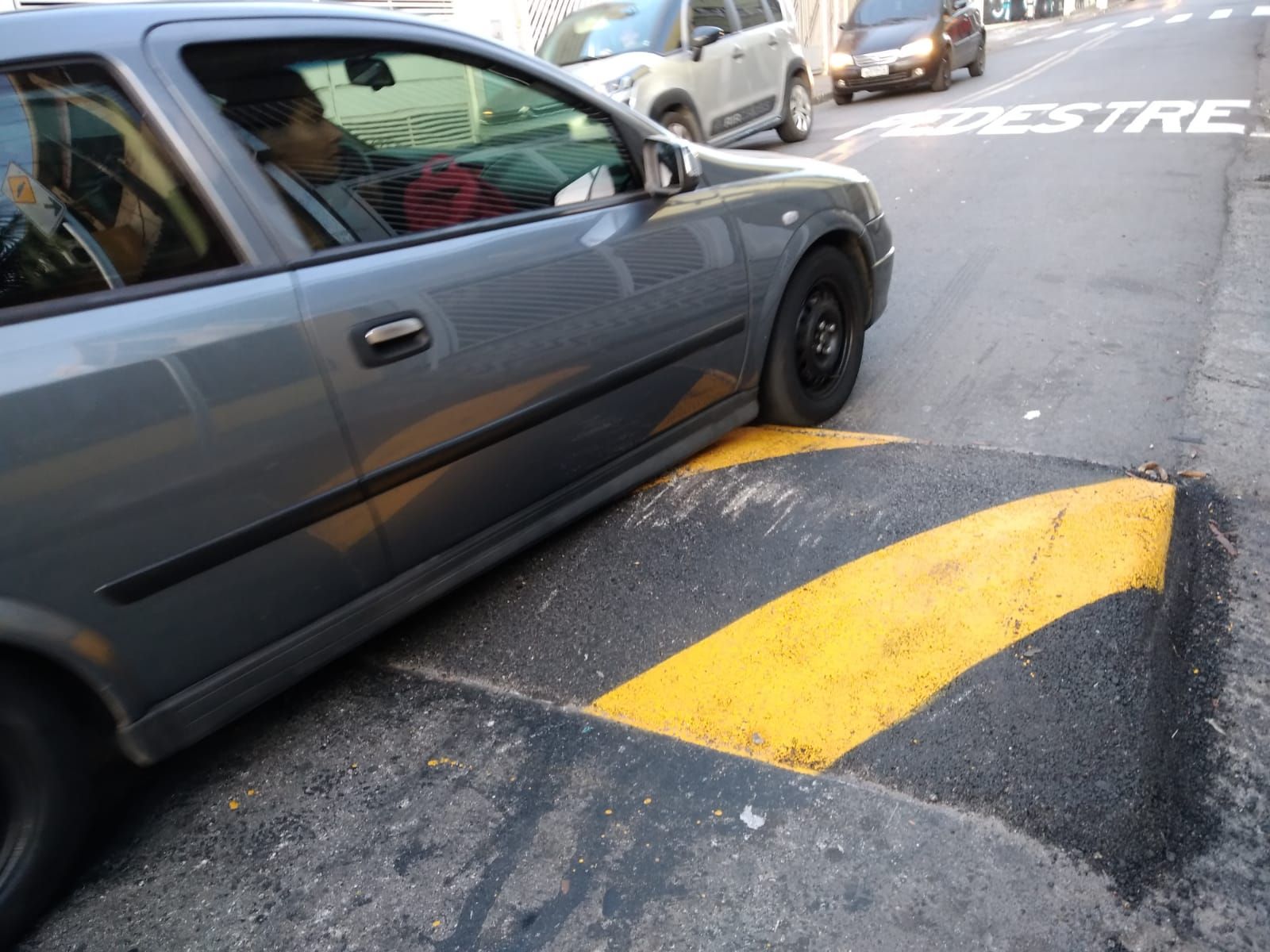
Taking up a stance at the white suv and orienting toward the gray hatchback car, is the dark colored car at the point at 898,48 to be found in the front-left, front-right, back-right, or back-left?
back-left

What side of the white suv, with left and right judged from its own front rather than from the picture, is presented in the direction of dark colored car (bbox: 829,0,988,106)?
back

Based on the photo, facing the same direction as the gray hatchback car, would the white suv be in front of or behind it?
in front

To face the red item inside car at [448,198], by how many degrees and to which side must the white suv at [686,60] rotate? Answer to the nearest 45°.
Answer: approximately 45° to its left

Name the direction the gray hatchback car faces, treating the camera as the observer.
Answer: facing away from the viewer and to the right of the viewer

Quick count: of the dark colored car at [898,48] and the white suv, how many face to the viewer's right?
0

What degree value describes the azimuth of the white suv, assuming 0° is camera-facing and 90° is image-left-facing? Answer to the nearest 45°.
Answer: approximately 45°

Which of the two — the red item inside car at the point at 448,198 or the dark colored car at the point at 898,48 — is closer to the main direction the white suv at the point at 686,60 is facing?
the red item inside car

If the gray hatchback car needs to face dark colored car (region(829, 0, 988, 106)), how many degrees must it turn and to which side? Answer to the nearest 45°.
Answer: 0° — it already faces it

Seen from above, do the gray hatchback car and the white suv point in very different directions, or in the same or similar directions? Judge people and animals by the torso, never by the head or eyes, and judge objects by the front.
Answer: very different directions

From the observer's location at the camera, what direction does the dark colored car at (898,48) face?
facing the viewer and to the left of the viewer

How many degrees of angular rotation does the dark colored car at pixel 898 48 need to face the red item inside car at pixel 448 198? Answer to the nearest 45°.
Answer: approximately 45° to its left
